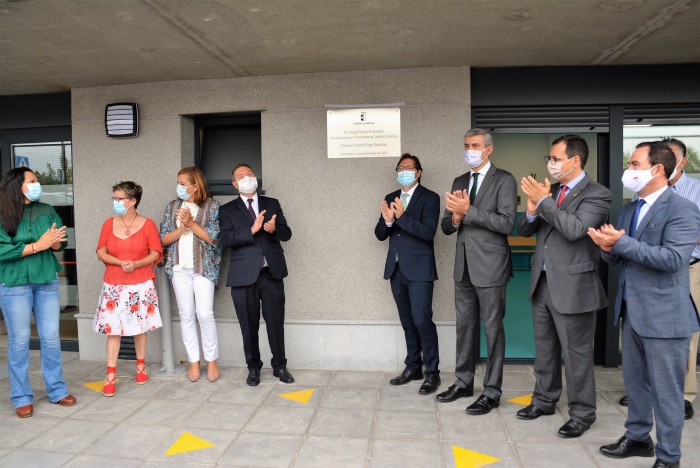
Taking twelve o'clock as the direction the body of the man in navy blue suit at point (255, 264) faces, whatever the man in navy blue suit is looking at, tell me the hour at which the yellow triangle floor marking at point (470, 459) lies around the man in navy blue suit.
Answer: The yellow triangle floor marking is roughly at 11 o'clock from the man in navy blue suit.

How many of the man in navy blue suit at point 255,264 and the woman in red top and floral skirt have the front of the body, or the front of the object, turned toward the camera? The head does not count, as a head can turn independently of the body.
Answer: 2

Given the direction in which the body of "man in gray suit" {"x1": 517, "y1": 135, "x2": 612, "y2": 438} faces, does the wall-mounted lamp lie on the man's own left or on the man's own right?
on the man's own right

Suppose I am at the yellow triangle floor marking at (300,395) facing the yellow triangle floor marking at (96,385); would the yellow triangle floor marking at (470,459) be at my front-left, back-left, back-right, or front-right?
back-left

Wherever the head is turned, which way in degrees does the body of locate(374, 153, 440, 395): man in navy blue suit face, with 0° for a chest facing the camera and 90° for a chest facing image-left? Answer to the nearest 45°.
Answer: approximately 45°

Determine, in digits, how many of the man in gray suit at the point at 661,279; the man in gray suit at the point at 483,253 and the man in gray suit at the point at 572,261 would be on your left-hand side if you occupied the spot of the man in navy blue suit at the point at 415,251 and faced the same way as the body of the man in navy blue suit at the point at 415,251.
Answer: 3

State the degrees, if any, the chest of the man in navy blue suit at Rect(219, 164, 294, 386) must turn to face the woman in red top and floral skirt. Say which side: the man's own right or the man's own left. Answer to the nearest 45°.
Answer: approximately 90° to the man's own right

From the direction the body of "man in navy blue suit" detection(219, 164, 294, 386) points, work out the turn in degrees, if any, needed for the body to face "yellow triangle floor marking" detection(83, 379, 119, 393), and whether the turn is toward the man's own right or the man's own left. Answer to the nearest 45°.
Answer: approximately 90° to the man's own right

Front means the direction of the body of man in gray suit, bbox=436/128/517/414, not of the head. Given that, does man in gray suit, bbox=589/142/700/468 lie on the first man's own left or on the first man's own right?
on the first man's own left

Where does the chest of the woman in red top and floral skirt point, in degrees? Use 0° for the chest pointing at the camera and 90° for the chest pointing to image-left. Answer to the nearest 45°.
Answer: approximately 0°

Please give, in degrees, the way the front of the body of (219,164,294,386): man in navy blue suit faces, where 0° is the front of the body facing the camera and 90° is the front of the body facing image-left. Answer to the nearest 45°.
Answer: approximately 0°

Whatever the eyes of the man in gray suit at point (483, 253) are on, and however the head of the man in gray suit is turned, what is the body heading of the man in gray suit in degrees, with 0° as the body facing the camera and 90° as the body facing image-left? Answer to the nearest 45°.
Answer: approximately 45°
